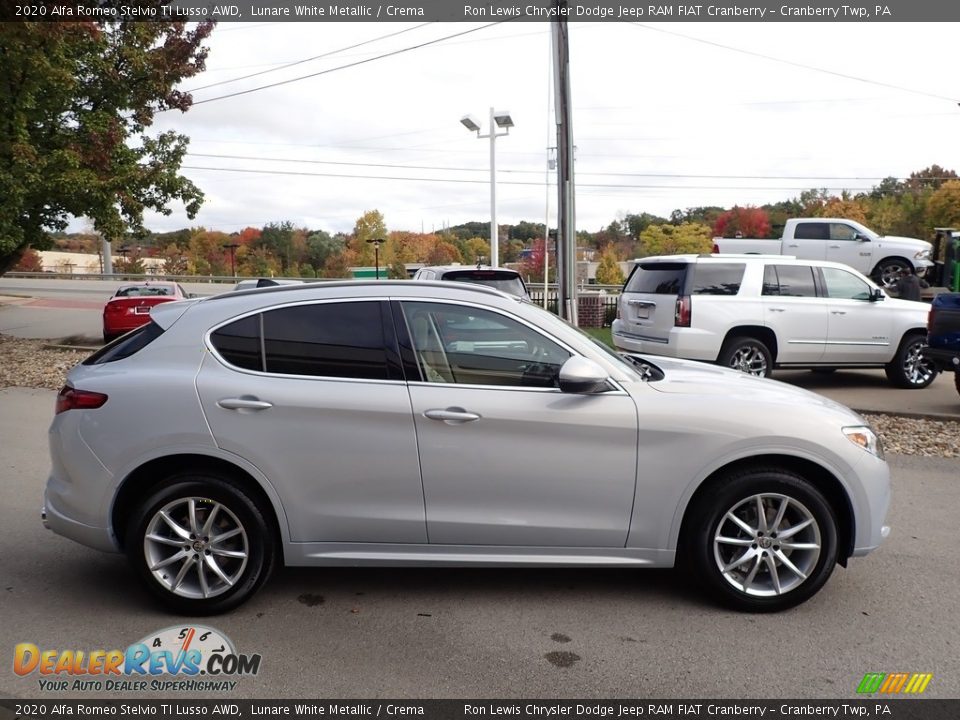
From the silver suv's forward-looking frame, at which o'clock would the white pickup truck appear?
The white pickup truck is roughly at 10 o'clock from the silver suv.

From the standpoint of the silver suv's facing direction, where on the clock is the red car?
The red car is roughly at 8 o'clock from the silver suv.

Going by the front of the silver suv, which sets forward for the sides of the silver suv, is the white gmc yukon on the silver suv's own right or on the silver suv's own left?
on the silver suv's own left

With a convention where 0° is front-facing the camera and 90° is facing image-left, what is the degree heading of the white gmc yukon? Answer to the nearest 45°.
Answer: approximately 225°

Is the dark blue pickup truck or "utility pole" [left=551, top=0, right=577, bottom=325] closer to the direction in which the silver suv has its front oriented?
the dark blue pickup truck

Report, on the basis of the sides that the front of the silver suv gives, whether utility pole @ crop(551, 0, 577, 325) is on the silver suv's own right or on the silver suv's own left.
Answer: on the silver suv's own left

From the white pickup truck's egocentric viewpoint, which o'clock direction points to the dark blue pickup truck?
The dark blue pickup truck is roughly at 3 o'clock from the white pickup truck.

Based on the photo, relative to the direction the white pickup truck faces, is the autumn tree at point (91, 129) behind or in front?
behind

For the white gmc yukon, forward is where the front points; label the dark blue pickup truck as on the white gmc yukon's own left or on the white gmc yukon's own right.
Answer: on the white gmc yukon's own right

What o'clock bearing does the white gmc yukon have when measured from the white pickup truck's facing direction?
The white gmc yukon is roughly at 3 o'clock from the white pickup truck.

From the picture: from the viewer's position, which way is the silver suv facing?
facing to the right of the viewer

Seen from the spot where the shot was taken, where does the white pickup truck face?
facing to the right of the viewer
